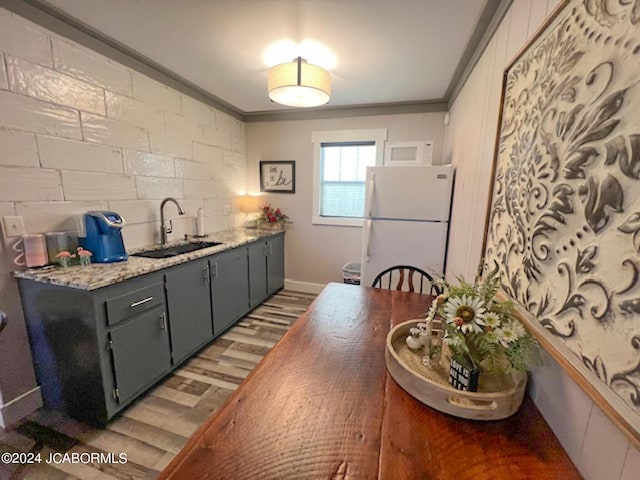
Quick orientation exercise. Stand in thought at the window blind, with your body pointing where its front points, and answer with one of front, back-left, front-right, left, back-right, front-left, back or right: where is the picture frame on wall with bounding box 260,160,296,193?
right

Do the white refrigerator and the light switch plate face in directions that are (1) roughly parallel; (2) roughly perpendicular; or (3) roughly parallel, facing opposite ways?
roughly perpendicular

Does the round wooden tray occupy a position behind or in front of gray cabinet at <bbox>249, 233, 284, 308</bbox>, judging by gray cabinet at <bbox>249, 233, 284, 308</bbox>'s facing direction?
in front

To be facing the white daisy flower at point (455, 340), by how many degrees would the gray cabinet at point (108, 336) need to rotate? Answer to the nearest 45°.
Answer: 0° — it already faces it

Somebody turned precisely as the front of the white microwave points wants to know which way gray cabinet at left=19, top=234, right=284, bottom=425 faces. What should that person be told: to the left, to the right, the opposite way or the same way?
to the left

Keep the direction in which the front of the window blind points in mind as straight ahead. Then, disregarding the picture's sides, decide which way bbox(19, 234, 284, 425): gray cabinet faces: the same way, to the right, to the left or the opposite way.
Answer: to the left

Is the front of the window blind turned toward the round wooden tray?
yes

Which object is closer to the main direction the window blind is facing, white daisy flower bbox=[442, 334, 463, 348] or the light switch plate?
the white daisy flower
